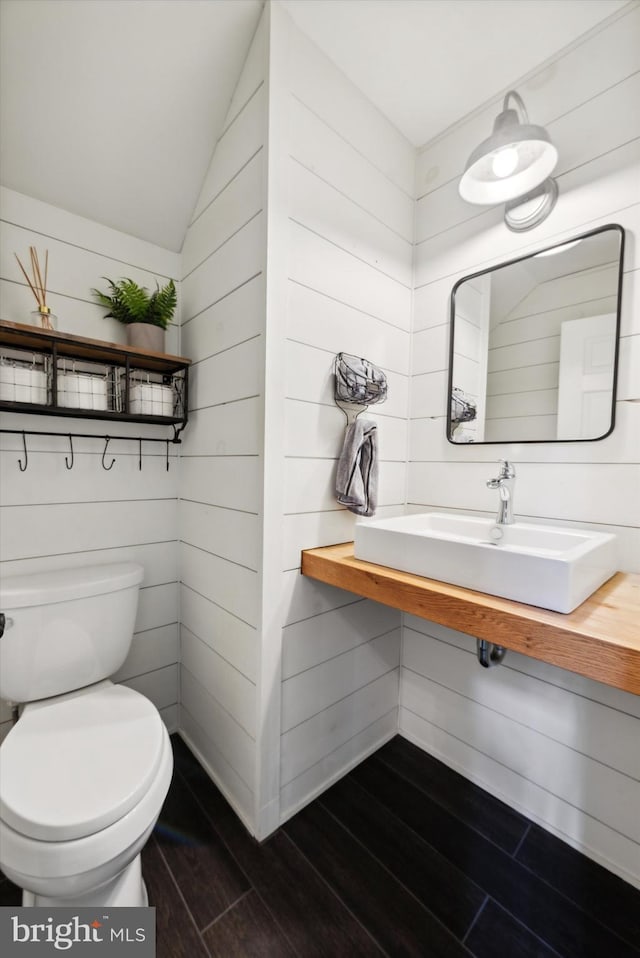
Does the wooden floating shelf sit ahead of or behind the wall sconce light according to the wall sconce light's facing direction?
ahead

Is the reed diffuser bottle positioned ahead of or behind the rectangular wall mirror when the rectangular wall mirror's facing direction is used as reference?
ahead

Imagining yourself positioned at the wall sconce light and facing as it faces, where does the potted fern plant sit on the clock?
The potted fern plant is roughly at 1 o'clock from the wall sconce light.

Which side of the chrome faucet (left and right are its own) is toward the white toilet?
front

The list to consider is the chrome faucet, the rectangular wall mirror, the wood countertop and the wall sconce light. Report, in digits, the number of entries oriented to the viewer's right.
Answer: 0

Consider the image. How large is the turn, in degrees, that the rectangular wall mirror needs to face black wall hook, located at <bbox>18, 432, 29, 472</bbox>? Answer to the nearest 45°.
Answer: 0° — it already faces it

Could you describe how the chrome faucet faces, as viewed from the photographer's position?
facing the viewer and to the left of the viewer

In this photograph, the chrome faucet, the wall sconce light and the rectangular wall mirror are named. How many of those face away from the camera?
0
